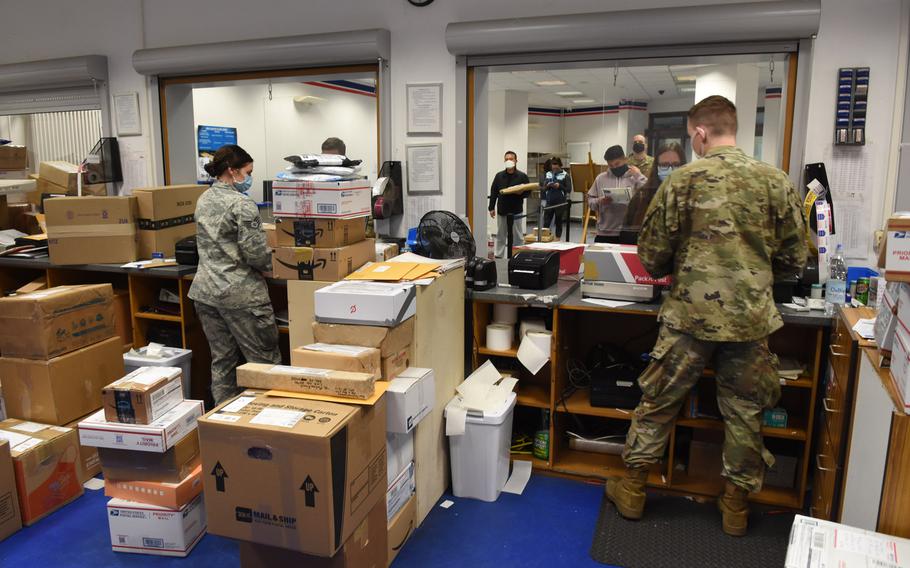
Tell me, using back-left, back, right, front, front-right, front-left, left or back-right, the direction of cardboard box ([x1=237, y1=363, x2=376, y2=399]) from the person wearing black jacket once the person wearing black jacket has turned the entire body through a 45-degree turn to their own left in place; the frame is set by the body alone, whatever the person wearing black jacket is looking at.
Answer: front-right

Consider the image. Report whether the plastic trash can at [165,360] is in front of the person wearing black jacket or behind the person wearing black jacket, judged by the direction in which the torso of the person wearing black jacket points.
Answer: in front

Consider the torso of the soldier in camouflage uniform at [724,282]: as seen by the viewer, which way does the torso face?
away from the camera

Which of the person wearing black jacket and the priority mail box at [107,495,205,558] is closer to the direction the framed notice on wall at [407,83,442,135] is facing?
the priority mail box

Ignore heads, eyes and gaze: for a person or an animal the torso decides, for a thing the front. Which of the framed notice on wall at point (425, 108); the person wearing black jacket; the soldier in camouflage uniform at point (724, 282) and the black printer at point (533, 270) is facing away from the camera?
the soldier in camouflage uniform

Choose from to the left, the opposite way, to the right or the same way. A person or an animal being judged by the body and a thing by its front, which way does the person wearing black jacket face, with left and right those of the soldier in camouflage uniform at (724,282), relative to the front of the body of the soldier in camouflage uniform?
the opposite way

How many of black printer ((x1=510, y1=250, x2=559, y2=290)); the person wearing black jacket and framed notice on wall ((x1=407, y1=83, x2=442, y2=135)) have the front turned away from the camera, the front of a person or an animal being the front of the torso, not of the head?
0

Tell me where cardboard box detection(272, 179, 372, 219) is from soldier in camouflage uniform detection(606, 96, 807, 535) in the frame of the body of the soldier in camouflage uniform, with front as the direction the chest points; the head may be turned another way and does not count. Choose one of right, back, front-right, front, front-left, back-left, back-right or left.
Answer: left

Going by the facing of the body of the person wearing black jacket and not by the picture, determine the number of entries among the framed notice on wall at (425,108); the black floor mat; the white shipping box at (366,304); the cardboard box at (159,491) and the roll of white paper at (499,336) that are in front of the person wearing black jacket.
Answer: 5

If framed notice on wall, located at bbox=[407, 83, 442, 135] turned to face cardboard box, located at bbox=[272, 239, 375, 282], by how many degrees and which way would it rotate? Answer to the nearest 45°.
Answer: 0° — it already faces it

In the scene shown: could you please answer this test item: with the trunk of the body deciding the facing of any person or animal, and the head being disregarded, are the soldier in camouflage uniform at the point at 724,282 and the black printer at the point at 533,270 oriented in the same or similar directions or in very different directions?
very different directions

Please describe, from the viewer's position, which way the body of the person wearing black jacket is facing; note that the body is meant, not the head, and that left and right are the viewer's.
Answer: facing the viewer

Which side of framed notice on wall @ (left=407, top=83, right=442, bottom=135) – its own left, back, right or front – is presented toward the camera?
front

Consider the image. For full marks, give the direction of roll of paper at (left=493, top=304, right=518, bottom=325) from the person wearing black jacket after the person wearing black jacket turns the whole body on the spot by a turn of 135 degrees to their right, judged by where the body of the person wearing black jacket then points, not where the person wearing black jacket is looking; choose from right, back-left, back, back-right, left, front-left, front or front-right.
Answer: back-left

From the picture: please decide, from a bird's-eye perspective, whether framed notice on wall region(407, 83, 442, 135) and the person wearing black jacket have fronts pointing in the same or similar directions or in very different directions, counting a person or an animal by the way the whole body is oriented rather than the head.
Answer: same or similar directions

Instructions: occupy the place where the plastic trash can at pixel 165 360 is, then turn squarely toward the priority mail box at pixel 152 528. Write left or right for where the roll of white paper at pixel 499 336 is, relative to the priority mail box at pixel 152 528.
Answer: left

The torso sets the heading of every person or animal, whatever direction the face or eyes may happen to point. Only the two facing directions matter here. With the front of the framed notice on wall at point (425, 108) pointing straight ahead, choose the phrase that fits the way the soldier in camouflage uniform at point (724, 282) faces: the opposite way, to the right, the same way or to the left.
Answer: the opposite way

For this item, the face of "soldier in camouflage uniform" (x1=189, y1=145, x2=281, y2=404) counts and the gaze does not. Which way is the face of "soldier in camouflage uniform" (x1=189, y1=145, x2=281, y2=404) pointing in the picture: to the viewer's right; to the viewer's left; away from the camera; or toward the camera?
to the viewer's right

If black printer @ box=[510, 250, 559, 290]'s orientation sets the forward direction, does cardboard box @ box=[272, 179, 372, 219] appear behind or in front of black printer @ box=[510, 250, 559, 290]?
in front

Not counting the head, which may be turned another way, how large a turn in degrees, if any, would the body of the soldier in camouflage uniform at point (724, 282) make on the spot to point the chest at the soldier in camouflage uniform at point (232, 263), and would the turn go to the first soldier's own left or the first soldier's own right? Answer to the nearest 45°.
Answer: approximately 90° to the first soldier's own left

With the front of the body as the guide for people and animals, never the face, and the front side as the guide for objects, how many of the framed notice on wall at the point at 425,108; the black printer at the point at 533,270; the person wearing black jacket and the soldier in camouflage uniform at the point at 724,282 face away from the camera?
1
